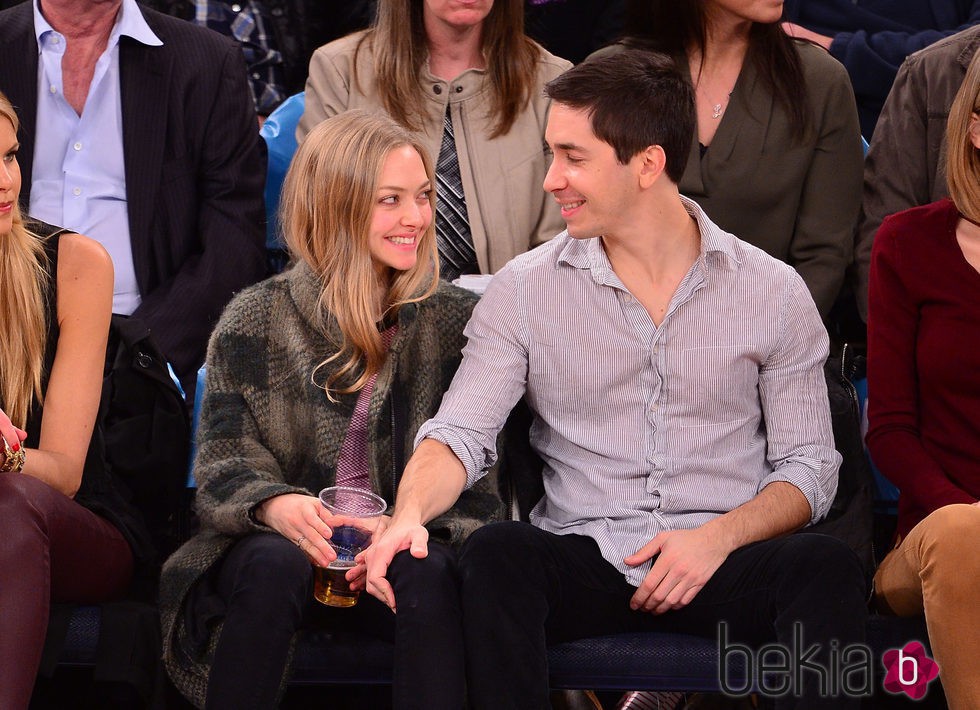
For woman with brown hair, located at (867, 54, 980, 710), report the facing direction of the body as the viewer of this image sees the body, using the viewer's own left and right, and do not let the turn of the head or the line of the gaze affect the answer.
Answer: facing the viewer

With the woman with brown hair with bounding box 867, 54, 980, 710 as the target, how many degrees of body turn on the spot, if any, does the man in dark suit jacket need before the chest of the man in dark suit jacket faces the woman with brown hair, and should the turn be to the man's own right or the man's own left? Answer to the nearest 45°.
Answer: approximately 90° to the man's own left

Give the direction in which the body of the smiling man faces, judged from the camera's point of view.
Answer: toward the camera

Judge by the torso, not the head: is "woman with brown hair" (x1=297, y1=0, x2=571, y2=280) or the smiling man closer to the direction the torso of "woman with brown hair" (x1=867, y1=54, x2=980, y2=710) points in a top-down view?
the smiling man

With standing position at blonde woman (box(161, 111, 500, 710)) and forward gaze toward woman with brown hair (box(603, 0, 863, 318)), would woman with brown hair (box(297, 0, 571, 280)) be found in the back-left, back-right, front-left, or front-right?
front-left

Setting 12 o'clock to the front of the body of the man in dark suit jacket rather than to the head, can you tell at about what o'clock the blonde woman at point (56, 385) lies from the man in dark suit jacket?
The blonde woman is roughly at 11 o'clock from the man in dark suit jacket.

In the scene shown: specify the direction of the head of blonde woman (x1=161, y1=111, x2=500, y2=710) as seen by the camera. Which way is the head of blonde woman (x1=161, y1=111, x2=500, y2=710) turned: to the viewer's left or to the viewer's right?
to the viewer's right

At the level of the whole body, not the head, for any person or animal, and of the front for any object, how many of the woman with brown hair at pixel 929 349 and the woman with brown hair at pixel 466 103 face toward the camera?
2

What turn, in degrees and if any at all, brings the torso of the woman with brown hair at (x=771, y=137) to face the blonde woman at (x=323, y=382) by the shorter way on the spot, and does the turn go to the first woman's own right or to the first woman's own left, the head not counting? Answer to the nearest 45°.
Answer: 0° — they already face them

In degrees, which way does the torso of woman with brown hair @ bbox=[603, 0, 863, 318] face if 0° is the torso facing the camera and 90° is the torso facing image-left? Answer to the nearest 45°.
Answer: approximately 45°

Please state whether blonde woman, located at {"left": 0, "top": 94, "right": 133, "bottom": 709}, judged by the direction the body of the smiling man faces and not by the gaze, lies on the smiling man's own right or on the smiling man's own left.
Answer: on the smiling man's own right

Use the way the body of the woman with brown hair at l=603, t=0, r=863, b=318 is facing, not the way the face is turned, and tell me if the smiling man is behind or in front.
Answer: in front

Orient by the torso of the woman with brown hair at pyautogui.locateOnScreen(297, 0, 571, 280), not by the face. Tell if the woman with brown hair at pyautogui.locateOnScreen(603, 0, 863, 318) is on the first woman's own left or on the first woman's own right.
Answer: on the first woman's own left
